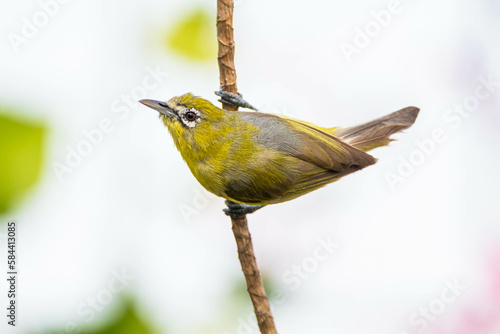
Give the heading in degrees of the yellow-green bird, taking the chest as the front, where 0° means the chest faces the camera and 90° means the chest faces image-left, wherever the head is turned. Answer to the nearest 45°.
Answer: approximately 90°
